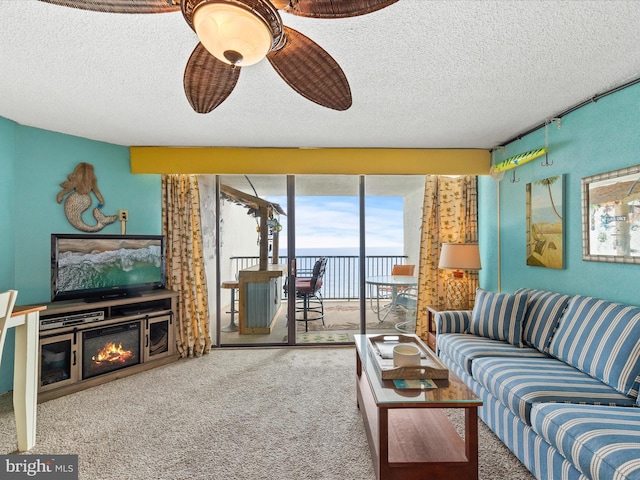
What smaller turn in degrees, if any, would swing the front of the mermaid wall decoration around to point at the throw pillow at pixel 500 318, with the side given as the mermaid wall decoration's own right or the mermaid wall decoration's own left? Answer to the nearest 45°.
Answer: approximately 45° to the mermaid wall decoration's own left

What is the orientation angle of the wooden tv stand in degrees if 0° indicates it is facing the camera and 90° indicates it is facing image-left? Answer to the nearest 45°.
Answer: approximately 315°

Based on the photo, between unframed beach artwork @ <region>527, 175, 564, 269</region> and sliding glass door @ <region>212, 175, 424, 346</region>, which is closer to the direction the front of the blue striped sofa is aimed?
the sliding glass door

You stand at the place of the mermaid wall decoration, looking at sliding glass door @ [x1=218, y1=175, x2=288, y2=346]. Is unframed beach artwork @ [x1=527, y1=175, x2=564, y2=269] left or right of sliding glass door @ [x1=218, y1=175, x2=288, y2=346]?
right

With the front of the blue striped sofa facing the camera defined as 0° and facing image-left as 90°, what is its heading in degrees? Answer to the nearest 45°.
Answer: approximately 45°

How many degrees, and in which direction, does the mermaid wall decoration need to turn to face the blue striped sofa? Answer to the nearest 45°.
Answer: approximately 45° to its left

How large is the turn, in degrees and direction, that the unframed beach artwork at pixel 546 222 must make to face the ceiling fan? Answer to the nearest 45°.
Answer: approximately 45° to its left

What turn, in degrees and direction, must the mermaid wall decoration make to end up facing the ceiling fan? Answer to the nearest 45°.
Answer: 0° — it already faces it
